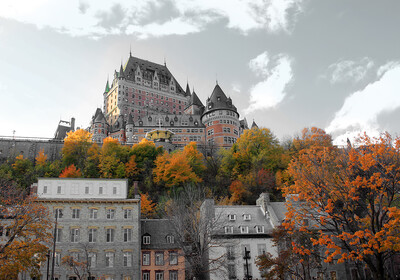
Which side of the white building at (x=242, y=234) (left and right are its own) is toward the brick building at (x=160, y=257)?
right

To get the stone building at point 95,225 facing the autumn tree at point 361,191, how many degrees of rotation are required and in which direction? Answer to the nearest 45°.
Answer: approximately 45° to its left

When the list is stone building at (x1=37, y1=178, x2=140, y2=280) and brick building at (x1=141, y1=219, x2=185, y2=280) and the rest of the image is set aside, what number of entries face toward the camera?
2

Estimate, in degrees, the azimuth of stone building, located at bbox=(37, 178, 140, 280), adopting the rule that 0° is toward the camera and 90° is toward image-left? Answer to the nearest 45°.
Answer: approximately 0°

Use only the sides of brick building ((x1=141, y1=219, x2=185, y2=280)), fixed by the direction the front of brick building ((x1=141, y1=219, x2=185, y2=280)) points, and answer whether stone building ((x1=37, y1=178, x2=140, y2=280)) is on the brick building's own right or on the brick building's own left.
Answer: on the brick building's own right

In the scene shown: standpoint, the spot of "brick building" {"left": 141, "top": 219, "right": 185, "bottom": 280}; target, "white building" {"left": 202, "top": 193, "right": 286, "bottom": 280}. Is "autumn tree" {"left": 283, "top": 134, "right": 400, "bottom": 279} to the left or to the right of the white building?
right

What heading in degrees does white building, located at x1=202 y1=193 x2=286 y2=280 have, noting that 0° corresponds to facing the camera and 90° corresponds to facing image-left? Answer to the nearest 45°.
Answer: approximately 0°

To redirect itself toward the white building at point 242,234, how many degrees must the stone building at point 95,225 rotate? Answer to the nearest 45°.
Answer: approximately 90° to its left
